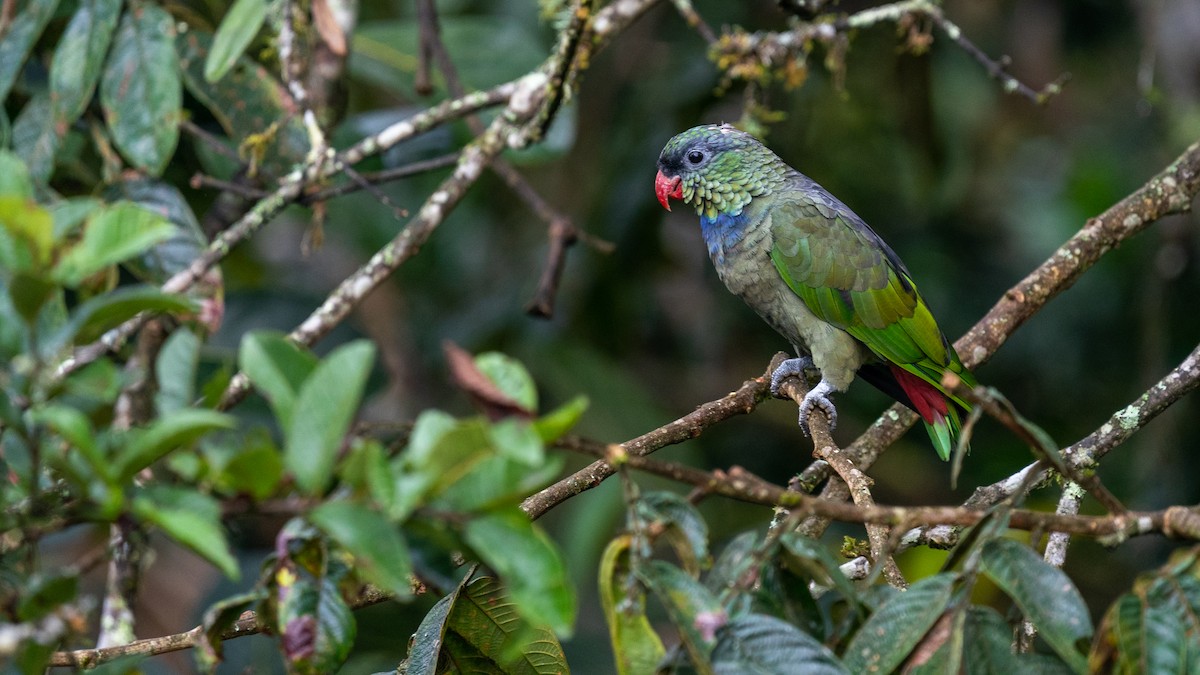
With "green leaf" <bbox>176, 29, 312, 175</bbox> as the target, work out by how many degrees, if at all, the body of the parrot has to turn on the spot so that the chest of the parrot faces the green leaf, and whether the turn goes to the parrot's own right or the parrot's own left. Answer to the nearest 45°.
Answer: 0° — it already faces it

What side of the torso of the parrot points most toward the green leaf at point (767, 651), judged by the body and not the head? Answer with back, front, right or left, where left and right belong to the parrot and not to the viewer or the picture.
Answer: left

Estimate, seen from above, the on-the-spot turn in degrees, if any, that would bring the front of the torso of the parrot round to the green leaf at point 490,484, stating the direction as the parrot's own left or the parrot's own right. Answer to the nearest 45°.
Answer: approximately 90° to the parrot's own left

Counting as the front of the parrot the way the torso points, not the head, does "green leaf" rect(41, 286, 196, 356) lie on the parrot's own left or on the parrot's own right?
on the parrot's own left

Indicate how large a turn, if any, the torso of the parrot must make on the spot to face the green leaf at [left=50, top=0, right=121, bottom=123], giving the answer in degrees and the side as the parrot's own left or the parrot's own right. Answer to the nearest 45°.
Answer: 0° — it already faces it

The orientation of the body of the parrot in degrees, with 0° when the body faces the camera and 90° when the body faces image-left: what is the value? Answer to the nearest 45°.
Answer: approximately 90°

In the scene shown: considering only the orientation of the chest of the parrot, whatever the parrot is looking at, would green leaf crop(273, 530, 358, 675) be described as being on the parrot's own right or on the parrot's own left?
on the parrot's own left

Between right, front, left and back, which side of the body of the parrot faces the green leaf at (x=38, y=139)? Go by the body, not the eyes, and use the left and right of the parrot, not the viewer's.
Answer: front
